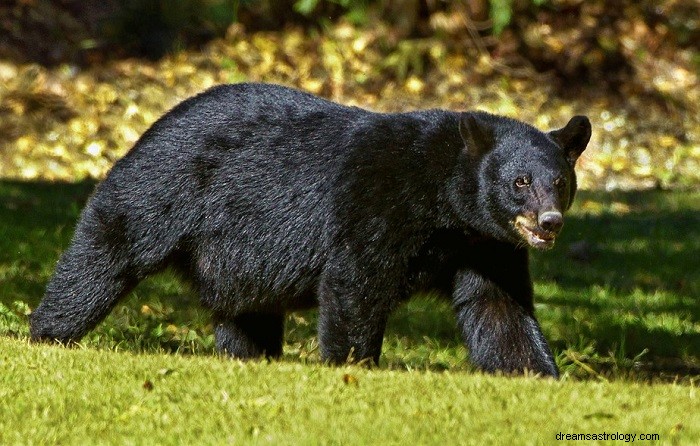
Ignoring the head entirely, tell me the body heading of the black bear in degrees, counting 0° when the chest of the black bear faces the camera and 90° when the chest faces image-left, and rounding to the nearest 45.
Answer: approximately 270°
